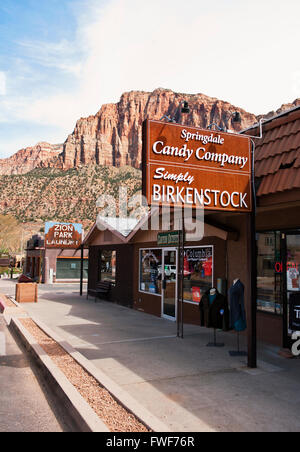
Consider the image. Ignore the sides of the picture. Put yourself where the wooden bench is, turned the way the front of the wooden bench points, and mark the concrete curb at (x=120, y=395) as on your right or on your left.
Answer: on your left

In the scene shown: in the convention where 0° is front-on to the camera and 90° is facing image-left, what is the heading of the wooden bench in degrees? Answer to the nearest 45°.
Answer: approximately 45°

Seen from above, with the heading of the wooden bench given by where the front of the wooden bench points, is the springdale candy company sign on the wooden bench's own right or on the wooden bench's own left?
on the wooden bench's own left

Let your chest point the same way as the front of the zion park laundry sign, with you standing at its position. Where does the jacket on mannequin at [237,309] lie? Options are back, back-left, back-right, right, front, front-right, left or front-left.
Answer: front

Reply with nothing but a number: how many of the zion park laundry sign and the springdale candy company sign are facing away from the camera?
0

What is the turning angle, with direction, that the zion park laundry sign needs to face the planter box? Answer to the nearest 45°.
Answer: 0° — it already faces it

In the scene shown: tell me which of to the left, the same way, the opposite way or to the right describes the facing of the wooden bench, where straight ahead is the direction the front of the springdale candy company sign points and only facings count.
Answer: to the right

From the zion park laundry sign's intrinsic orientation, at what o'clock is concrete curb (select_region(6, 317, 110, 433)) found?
The concrete curb is roughly at 12 o'clock from the zion park laundry sign.

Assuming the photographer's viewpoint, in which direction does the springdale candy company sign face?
facing the viewer and to the right of the viewer

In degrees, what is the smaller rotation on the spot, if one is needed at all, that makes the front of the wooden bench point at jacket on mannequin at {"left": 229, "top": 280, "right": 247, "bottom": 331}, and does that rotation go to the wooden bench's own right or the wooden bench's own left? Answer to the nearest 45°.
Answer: approximately 45° to the wooden bench's own left

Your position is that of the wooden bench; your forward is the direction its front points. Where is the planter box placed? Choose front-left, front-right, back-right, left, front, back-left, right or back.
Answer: front-right

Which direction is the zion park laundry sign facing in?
toward the camera

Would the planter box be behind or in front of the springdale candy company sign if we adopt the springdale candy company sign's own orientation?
behind

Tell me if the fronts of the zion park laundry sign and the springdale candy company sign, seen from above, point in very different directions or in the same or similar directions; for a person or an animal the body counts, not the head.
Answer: same or similar directions

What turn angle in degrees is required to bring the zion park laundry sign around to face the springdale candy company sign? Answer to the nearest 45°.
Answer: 0° — it already faces it
